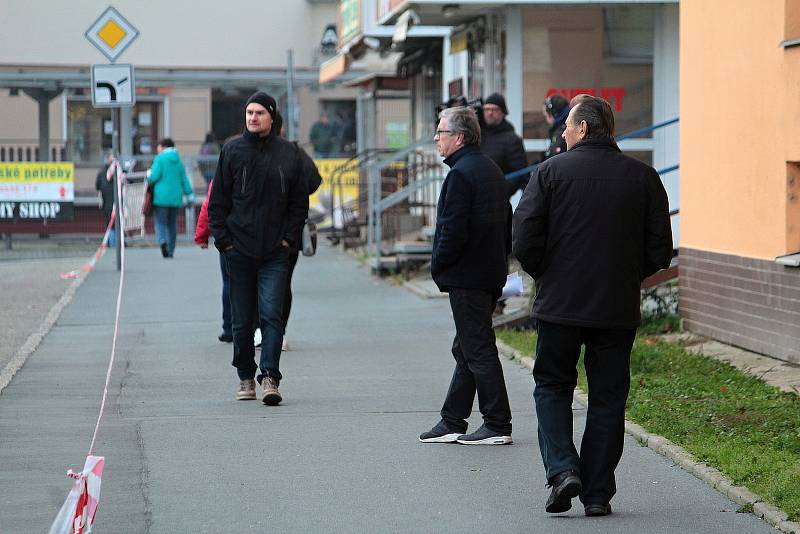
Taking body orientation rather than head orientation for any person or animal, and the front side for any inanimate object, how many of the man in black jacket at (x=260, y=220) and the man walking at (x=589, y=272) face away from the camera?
1

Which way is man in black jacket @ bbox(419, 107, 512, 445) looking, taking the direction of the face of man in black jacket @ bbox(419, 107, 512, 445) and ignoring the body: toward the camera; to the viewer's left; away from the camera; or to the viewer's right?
to the viewer's left

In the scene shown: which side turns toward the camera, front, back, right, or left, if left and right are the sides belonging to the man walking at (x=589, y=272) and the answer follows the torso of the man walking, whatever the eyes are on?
back

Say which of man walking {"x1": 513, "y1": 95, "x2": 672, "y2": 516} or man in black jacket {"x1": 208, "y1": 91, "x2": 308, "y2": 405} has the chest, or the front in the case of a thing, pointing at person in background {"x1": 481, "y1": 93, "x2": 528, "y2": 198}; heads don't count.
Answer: the man walking

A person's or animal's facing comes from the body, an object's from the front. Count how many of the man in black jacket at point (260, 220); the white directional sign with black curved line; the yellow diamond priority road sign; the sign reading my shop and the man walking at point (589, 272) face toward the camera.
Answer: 4

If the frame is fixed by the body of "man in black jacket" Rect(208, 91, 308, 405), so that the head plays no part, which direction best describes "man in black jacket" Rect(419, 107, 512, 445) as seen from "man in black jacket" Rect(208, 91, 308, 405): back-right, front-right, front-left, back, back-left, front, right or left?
front-left

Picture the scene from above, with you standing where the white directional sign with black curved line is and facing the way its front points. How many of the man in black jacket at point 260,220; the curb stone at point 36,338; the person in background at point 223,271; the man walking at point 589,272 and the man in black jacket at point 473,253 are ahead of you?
5

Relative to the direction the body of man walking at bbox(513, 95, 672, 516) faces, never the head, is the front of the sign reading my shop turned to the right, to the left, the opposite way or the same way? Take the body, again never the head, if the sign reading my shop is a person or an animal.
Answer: the opposite way

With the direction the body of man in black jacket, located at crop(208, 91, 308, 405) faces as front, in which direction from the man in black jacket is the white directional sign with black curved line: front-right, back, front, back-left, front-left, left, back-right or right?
back

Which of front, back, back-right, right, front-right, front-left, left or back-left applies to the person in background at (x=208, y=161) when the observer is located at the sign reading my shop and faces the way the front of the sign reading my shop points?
back-left

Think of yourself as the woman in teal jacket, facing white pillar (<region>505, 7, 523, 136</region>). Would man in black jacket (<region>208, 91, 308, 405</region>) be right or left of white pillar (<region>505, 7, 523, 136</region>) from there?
right
